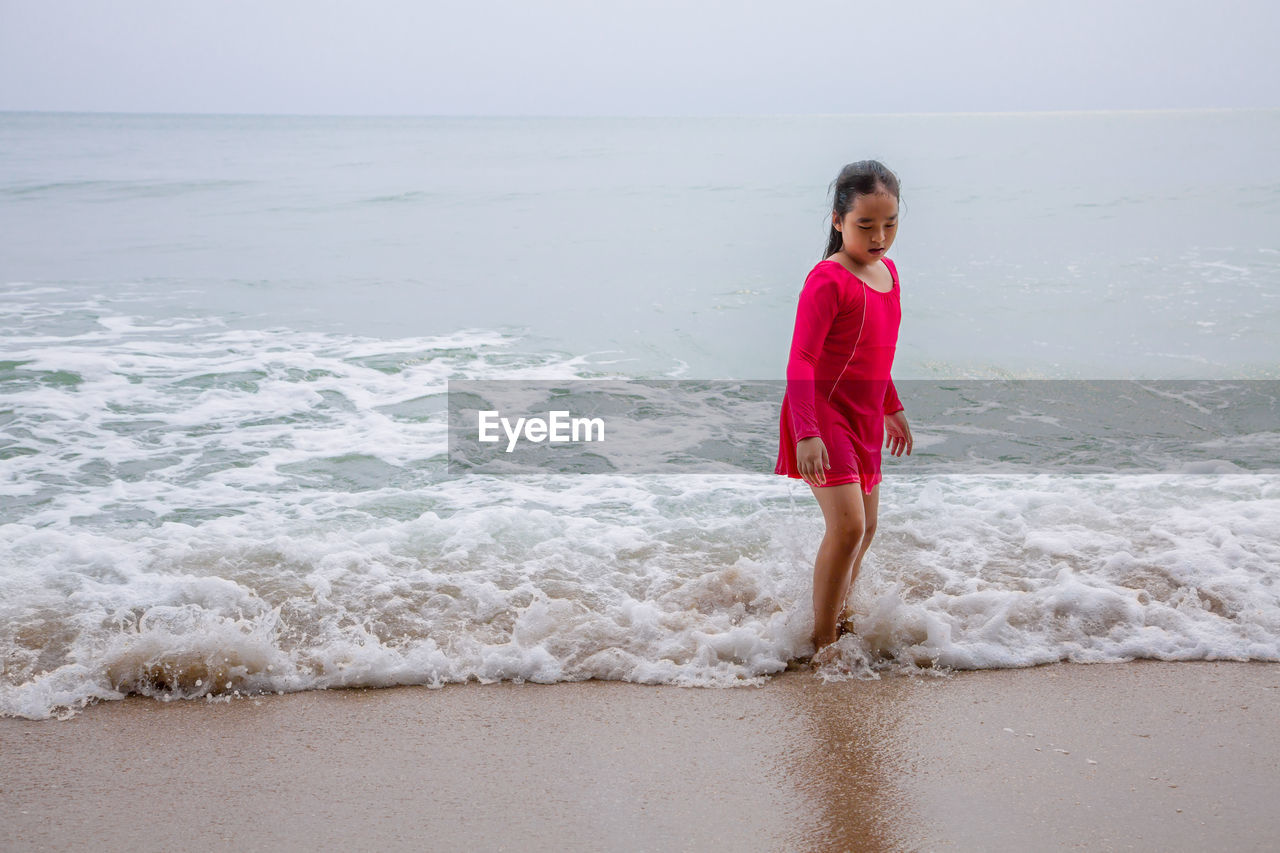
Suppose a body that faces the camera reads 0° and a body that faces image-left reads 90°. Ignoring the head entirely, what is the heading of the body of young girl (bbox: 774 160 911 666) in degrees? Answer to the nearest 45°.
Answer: approximately 315°
